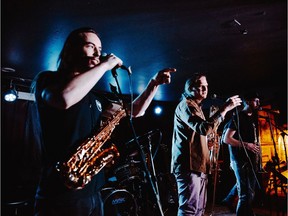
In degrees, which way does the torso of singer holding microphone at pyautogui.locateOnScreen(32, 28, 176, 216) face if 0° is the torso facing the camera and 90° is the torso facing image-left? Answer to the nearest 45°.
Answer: approximately 315°

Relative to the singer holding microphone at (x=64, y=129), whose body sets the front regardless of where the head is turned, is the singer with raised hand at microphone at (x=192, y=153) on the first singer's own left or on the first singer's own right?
on the first singer's own left

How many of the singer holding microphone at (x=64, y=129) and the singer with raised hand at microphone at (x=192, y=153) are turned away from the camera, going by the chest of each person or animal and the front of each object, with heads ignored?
0

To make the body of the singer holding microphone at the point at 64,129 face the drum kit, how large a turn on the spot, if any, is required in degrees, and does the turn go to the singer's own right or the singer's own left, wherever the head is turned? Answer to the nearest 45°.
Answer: approximately 135° to the singer's own left
